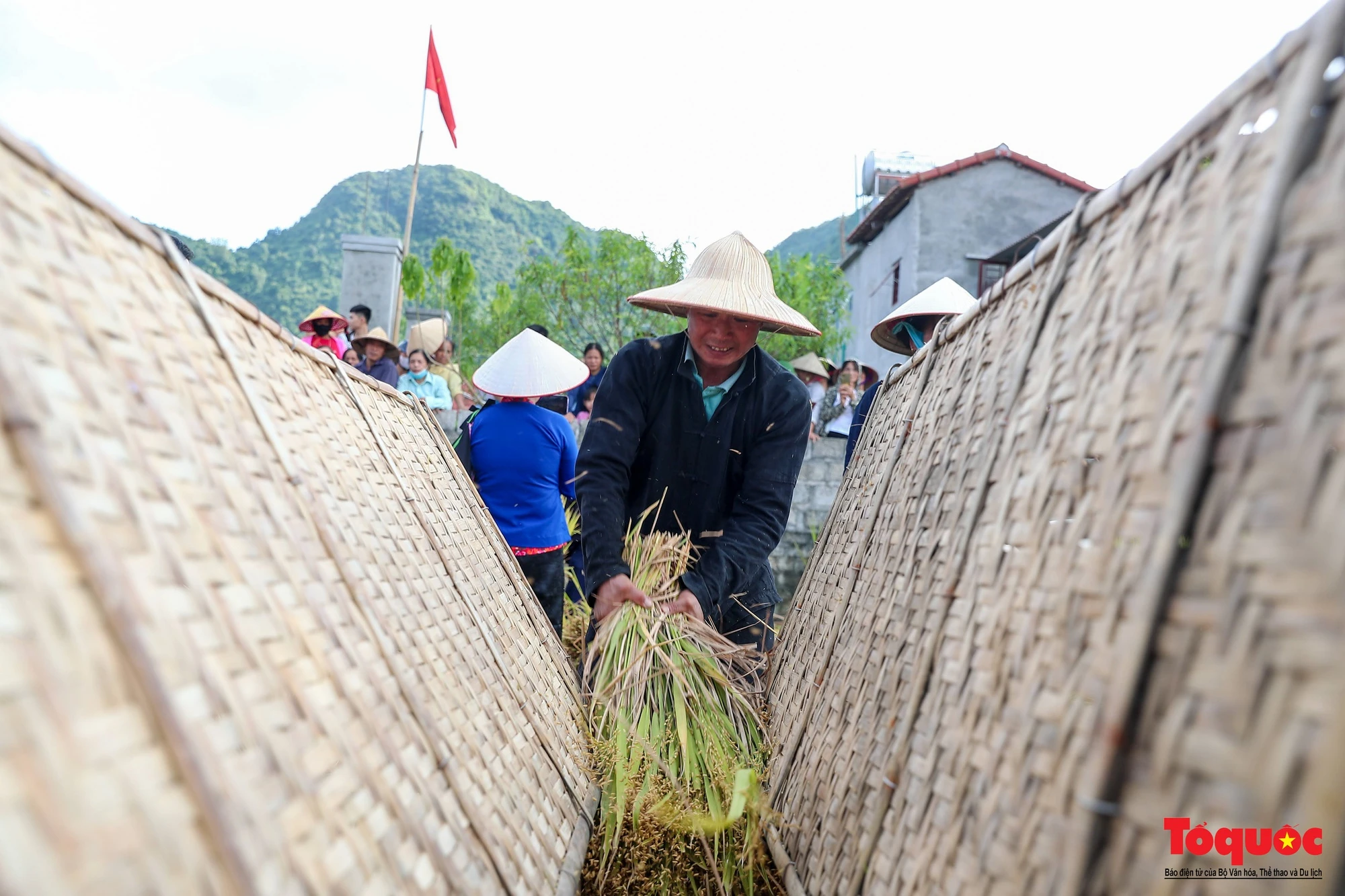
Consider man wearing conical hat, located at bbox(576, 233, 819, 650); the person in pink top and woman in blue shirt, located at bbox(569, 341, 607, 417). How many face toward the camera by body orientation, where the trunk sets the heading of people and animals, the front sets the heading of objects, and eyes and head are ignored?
3

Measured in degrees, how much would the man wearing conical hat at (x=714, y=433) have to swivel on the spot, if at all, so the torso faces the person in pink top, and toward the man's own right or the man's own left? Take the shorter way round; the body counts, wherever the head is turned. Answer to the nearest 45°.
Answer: approximately 135° to the man's own right

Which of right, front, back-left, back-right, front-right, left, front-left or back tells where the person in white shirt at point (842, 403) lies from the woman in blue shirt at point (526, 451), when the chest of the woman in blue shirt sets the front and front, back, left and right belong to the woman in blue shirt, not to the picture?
front-right

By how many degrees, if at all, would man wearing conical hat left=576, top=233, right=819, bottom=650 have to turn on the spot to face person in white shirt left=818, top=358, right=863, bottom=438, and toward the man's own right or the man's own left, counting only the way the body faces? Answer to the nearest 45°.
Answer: approximately 180°

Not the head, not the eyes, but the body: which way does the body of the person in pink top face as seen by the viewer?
toward the camera

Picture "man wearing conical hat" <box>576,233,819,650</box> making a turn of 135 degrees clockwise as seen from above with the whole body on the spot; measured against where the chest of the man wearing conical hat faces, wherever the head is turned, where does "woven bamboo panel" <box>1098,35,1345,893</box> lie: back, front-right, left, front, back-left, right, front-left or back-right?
back-left

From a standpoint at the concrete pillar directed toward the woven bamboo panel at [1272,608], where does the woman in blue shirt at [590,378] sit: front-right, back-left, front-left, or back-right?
front-left

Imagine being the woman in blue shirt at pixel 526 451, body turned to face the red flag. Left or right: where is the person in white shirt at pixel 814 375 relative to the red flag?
right

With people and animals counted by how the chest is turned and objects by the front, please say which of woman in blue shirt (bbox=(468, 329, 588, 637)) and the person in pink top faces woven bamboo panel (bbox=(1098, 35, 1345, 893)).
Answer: the person in pink top

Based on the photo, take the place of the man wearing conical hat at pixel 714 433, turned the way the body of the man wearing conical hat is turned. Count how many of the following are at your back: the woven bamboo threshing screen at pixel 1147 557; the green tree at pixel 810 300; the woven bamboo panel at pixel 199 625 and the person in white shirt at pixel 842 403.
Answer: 2

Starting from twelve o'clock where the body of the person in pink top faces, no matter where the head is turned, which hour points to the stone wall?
The stone wall is roughly at 10 o'clock from the person in pink top.

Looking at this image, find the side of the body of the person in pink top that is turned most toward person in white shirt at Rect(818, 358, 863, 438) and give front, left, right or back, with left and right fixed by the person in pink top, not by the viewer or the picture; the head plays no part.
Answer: left

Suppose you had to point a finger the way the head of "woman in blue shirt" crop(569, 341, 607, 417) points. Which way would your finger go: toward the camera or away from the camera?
toward the camera

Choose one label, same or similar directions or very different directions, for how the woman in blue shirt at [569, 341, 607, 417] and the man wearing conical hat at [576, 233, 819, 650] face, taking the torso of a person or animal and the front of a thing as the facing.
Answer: same or similar directions

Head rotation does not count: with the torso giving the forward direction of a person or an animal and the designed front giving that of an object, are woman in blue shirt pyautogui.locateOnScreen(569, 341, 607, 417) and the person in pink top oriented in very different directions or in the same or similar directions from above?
same or similar directions

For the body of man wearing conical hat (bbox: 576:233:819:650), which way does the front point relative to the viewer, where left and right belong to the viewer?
facing the viewer

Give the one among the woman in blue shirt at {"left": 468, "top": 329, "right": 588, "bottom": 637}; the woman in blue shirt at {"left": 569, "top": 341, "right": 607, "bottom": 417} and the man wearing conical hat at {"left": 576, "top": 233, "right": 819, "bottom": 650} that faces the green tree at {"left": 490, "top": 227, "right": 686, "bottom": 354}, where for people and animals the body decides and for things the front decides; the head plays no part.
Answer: the woman in blue shirt at {"left": 468, "top": 329, "right": 588, "bottom": 637}

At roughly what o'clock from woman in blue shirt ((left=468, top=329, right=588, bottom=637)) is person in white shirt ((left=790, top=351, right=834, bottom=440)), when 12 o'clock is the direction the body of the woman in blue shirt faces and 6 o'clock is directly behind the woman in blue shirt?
The person in white shirt is roughly at 1 o'clock from the woman in blue shirt.
